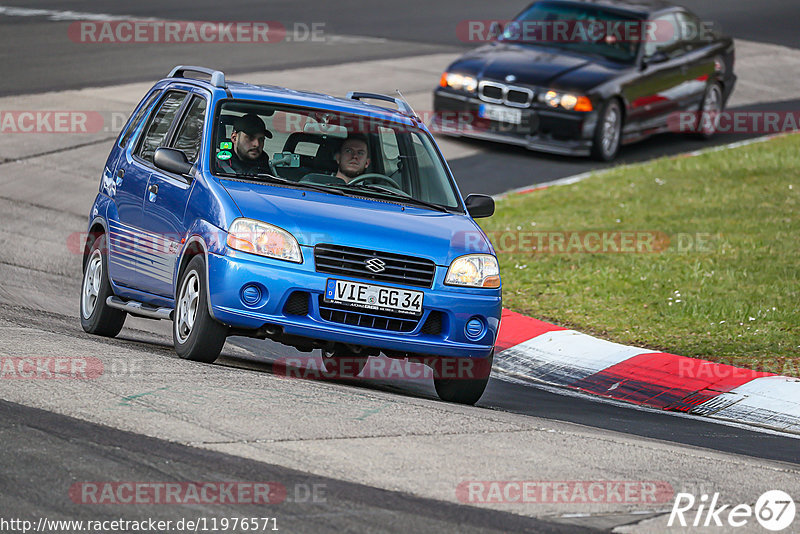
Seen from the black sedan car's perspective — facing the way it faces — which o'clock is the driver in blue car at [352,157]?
The driver in blue car is roughly at 11 o'clock from the black sedan car.

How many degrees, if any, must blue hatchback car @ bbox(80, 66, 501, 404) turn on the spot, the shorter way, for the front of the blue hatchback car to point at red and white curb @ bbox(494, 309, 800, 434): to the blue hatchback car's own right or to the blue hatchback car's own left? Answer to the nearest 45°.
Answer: approximately 45° to the blue hatchback car's own left

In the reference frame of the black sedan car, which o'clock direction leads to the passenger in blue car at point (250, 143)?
The passenger in blue car is roughly at 11 o'clock from the black sedan car.

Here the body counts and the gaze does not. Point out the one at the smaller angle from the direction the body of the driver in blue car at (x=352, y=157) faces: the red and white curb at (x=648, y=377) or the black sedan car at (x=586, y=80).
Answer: the red and white curb

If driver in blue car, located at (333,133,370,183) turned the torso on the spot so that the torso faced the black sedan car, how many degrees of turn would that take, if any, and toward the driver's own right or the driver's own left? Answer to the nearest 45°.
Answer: approximately 135° to the driver's own left

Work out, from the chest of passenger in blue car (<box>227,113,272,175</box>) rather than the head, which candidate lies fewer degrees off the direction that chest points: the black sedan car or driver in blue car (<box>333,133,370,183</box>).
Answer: the driver in blue car

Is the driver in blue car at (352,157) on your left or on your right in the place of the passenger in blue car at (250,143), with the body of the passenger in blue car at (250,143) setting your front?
on your left

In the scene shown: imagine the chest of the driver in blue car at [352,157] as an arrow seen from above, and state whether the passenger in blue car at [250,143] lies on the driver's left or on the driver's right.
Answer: on the driver's right

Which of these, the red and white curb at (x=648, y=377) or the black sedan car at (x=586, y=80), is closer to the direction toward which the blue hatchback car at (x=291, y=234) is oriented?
the red and white curb

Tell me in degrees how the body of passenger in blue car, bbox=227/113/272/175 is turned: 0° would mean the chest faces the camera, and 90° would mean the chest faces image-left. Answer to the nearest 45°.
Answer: approximately 315°
